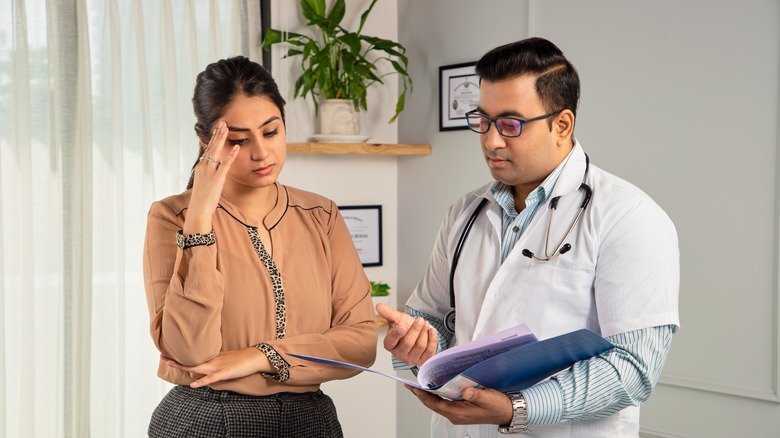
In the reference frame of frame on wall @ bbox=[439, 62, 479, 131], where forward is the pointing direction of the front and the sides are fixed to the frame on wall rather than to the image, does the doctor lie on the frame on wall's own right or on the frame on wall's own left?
on the frame on wall's own left

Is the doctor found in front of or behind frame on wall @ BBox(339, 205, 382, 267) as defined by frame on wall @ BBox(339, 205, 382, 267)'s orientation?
in front

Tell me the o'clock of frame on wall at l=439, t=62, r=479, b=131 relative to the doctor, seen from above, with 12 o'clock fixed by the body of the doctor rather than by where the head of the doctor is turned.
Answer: The frame on wall is roughly at 4 o'clock from the doctor.

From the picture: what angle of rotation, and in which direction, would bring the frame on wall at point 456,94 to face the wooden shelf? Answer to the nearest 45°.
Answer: approximately 45° to its right

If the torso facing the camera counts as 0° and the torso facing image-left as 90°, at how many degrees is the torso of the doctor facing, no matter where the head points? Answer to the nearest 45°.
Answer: approximately 45°

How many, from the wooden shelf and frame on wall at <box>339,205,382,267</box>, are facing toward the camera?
2

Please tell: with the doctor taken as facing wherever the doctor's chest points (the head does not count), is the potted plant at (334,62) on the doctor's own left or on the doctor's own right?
on the doctor's own right

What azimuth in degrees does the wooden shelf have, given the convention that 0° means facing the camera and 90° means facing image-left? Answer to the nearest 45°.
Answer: approximately 0°

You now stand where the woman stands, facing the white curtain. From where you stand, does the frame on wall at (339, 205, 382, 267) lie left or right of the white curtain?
right

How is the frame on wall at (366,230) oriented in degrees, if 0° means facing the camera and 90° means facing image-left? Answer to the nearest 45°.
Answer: approximately 0°

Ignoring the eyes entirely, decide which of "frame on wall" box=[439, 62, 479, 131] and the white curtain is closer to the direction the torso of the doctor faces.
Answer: the white curtain
